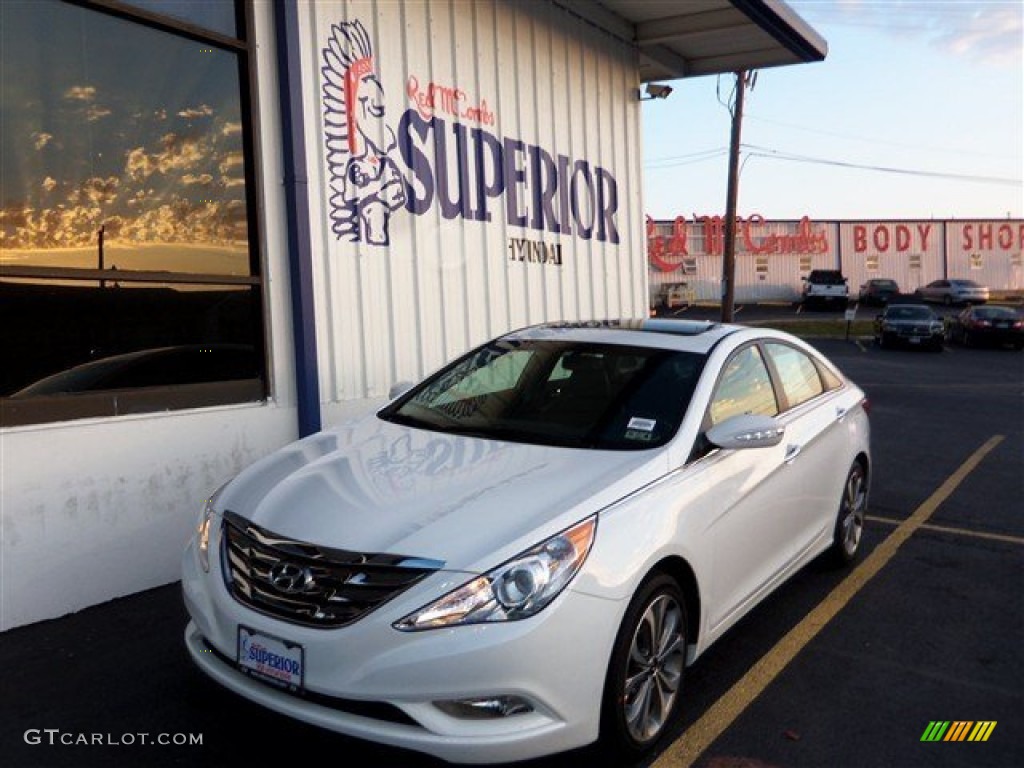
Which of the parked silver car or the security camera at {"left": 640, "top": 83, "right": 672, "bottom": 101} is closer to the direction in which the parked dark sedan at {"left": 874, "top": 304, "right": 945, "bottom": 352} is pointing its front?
the security camera

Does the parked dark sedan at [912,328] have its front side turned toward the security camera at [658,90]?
yes

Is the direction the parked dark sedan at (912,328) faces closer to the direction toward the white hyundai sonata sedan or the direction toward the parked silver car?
the white hyundai sonata sedan

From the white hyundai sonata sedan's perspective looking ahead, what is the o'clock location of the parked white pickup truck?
The parked white pickup truck is roughly at 5 o'clock from the white hyundai sonata sedan.

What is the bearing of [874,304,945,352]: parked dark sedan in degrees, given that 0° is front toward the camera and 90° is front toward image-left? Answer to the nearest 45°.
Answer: approximately 0°

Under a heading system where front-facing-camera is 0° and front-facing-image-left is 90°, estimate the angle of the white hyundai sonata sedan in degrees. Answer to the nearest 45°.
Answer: approximately 45°

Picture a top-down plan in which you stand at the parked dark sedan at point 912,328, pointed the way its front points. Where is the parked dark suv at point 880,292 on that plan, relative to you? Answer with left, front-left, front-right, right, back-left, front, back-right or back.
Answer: back

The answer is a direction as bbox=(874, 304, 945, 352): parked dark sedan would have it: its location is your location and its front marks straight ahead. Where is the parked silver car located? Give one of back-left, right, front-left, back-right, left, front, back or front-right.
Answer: back

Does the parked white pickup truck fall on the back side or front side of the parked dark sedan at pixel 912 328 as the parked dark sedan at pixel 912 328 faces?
on the back side

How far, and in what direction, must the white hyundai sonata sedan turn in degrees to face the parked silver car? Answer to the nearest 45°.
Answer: approximately 180°

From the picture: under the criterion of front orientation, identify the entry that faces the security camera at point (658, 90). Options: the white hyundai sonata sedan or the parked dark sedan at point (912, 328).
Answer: the parked dark sedan
